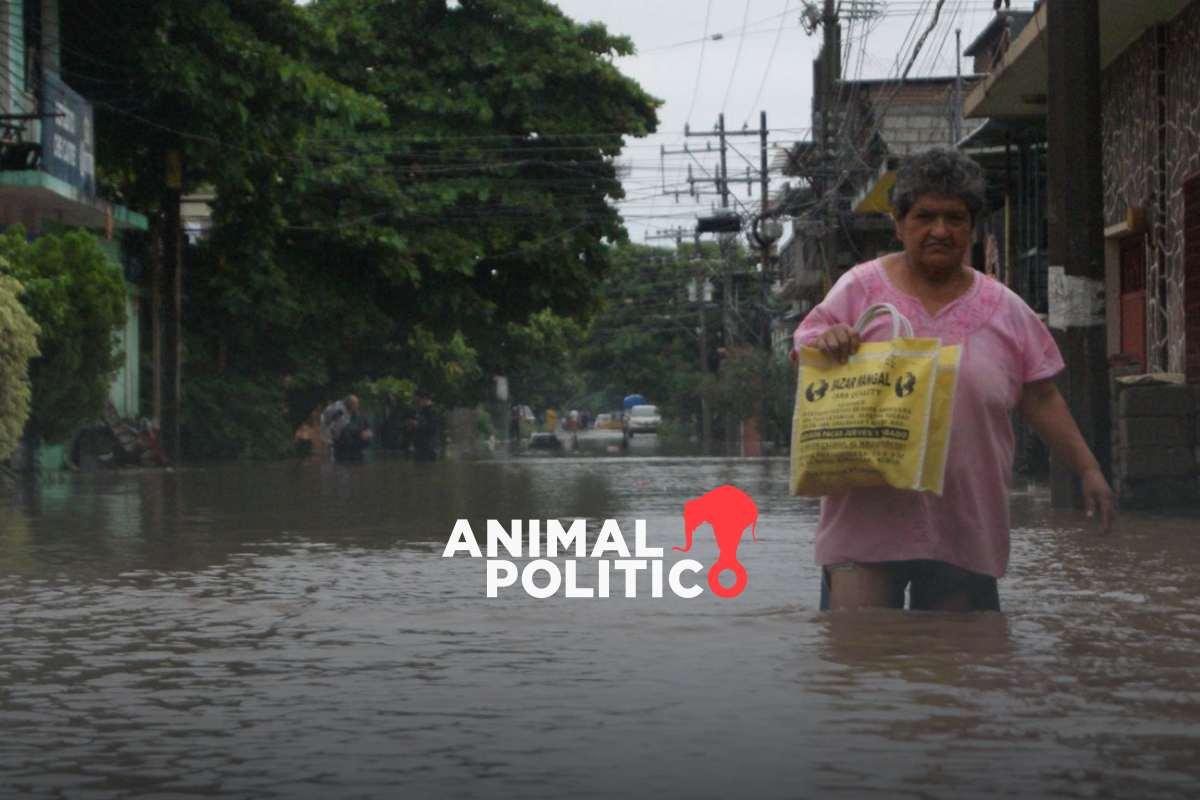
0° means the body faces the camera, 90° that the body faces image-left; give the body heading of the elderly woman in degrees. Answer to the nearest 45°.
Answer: approximately 0°

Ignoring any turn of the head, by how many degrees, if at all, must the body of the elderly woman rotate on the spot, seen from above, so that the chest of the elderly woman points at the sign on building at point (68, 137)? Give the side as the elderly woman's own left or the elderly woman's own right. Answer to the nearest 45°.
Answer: approximately 135° to the elderly woman's own right

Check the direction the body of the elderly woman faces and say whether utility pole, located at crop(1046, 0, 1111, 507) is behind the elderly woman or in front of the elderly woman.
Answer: behind

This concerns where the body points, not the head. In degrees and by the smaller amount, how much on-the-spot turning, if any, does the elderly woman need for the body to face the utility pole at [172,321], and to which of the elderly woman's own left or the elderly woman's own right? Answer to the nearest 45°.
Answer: approximately 135° to the elderly woman's own right

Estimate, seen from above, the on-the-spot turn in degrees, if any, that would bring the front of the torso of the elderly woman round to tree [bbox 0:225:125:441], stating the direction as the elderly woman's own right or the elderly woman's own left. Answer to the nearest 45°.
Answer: approximately 135° to the elderly woman's own right

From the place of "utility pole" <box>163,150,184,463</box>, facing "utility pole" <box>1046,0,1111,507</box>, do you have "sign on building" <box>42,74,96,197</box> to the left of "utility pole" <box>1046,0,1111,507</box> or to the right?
right

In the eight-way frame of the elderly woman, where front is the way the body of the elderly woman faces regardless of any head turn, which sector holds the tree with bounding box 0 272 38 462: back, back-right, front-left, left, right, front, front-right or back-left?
back-right
